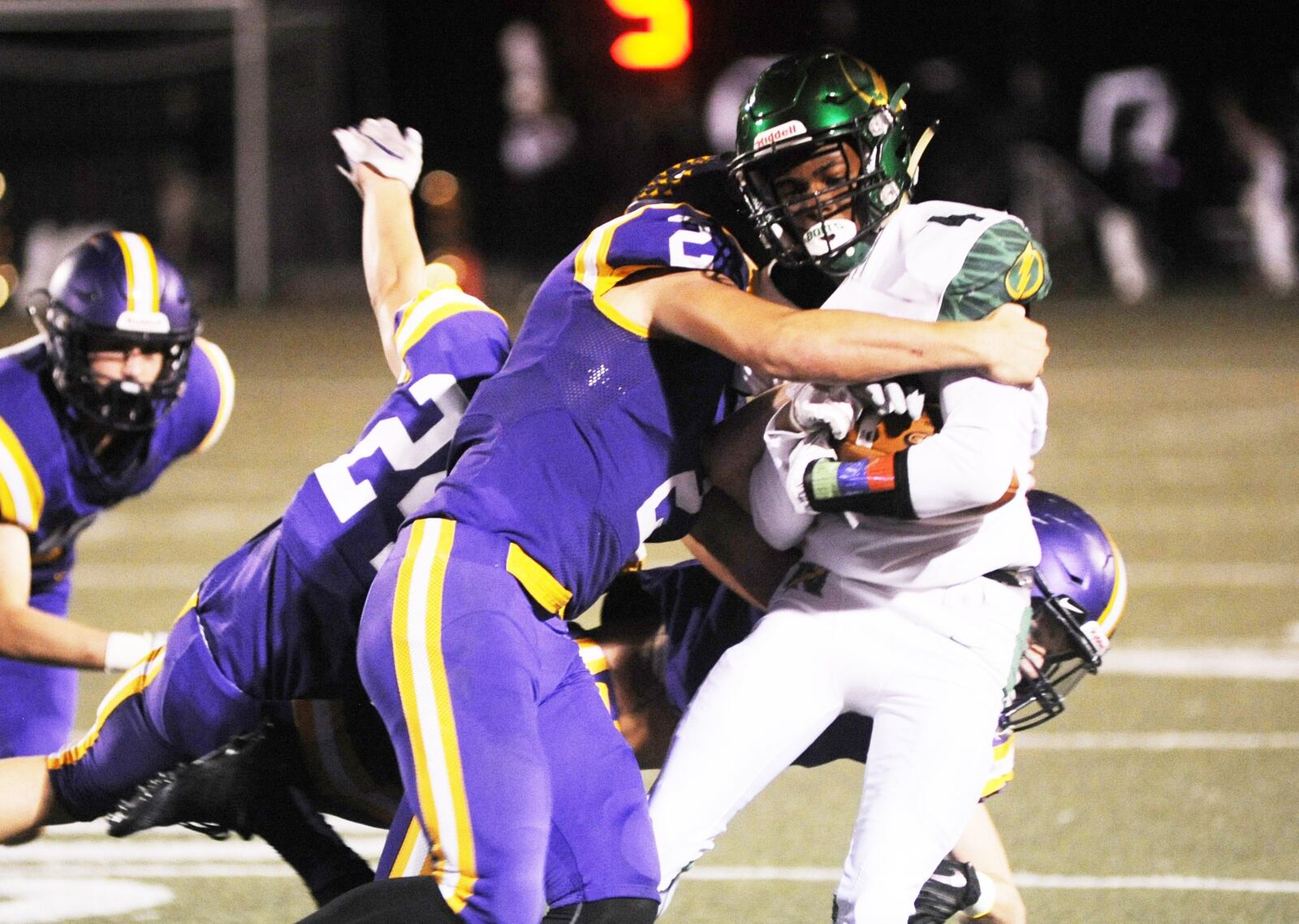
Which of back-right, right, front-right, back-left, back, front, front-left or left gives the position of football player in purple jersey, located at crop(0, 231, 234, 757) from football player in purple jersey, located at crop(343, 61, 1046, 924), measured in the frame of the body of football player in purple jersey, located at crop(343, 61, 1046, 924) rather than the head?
back-left

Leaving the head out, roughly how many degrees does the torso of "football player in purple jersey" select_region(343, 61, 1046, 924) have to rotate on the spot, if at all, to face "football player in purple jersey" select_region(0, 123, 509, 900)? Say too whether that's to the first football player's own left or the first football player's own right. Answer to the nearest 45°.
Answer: approximately 135° to the first football player's own left

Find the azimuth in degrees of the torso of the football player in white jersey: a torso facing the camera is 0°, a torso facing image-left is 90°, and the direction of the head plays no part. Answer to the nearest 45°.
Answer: approximately 45°

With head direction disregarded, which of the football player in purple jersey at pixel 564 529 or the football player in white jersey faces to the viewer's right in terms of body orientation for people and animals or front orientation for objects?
the football player in purple jersey

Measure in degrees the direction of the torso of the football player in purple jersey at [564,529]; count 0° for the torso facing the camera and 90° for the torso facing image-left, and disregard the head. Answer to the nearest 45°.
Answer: approximately 270°

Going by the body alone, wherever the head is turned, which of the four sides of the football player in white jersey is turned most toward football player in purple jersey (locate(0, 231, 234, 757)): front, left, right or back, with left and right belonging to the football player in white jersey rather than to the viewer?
right

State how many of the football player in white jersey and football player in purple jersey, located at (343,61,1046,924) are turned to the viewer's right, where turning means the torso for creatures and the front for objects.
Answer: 1
